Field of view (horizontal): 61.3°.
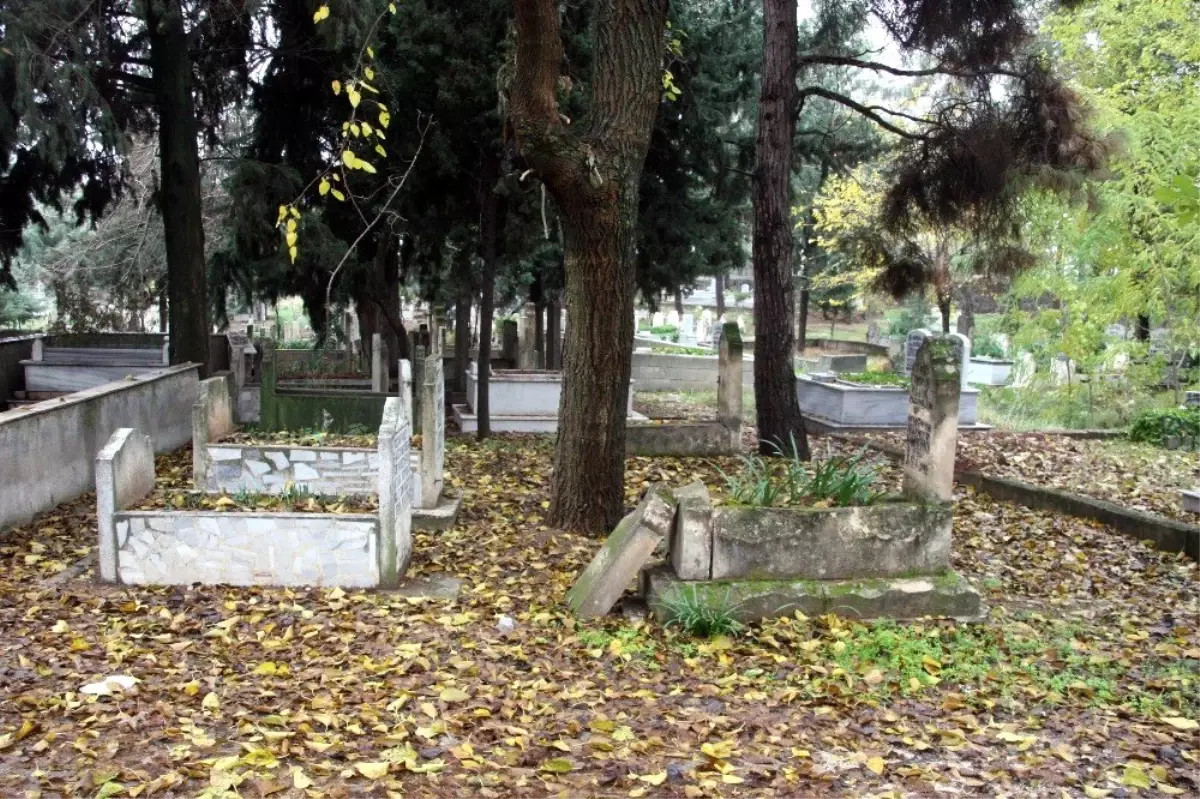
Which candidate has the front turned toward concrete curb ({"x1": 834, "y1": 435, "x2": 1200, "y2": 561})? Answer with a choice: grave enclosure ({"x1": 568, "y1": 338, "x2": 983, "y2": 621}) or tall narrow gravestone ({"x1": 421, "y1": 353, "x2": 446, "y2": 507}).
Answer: the tall narrow gravestone

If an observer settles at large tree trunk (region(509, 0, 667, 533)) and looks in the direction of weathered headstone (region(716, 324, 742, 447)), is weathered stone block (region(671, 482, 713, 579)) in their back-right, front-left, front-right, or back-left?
back-right

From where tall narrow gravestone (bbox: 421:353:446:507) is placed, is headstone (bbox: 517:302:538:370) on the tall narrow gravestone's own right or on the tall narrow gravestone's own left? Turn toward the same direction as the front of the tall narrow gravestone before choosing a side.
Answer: on the tall narrow gravestone's own left

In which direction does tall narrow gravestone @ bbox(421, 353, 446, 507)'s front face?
to the viewer's right

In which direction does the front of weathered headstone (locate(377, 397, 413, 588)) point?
to the viewer's right
